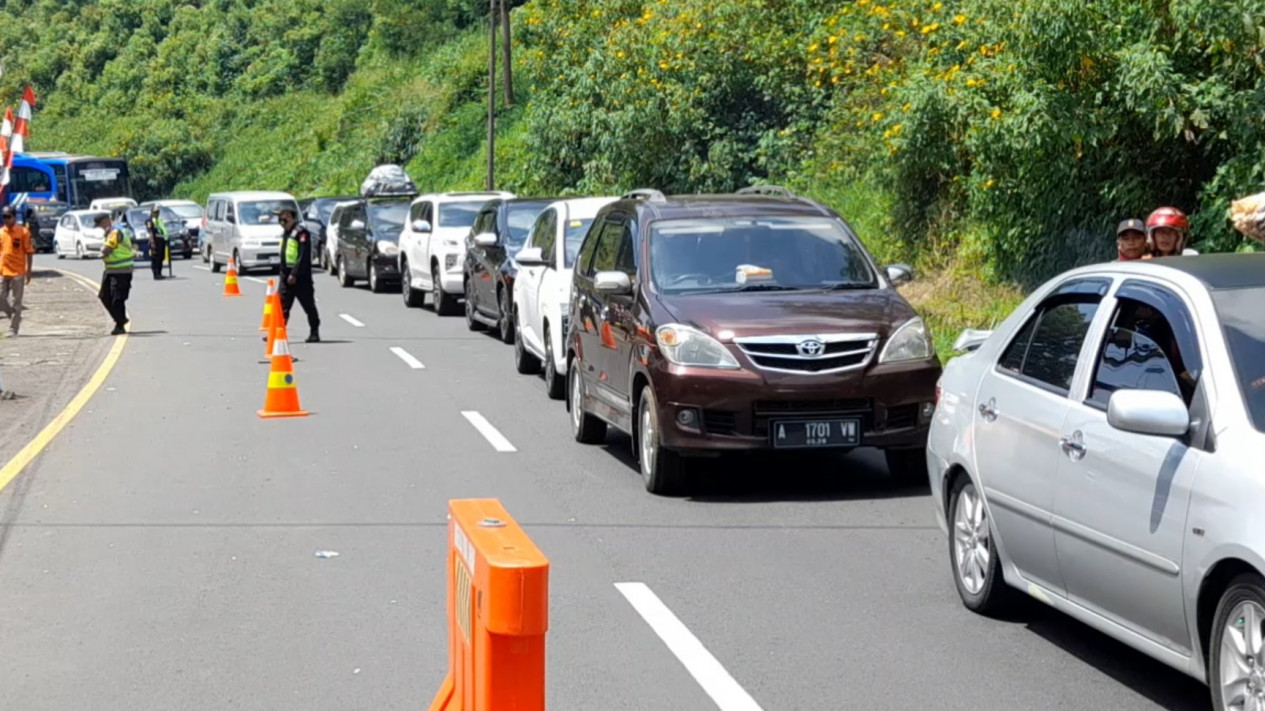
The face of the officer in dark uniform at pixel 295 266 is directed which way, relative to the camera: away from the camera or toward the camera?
toward the camera

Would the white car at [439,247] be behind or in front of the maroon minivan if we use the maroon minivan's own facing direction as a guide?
behind

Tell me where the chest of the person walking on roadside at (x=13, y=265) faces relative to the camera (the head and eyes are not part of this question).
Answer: toward the camera

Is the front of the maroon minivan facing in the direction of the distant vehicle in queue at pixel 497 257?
no

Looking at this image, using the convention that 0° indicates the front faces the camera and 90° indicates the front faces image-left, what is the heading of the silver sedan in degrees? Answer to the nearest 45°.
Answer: approximately 315°

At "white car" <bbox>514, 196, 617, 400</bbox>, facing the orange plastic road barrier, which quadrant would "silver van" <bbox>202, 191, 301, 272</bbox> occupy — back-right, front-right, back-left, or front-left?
back-right

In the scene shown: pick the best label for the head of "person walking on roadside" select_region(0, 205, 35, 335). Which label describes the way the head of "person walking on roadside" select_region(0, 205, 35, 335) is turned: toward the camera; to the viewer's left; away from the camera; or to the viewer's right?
toward the camera

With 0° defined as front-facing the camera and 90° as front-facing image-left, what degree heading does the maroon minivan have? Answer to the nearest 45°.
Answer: approximately 315°

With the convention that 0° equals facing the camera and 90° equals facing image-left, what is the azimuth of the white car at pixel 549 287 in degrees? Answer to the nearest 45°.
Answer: approximately 315°

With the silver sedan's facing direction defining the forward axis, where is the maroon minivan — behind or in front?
behind

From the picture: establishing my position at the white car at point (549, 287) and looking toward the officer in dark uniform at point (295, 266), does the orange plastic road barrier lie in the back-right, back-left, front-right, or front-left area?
back-left

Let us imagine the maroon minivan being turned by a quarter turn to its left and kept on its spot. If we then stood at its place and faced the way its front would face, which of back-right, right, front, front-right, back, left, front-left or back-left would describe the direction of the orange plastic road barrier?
back-right

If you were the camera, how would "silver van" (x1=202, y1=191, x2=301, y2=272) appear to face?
facing the viewer and to the right of the viewer

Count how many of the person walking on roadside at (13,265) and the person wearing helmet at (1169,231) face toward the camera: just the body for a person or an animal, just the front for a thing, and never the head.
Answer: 2
